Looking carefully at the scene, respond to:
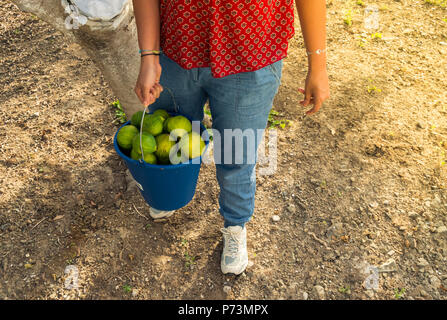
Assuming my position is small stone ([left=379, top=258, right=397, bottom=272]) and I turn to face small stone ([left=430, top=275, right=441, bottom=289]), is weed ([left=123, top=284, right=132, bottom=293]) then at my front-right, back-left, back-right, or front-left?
back-right

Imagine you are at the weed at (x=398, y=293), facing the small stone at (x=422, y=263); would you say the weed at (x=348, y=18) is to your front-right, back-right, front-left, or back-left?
front-left

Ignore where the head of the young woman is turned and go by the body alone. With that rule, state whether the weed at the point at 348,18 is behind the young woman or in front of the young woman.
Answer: behind

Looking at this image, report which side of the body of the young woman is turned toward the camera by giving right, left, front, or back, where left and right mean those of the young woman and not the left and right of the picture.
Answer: front

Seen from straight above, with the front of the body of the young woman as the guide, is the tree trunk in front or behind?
behind
